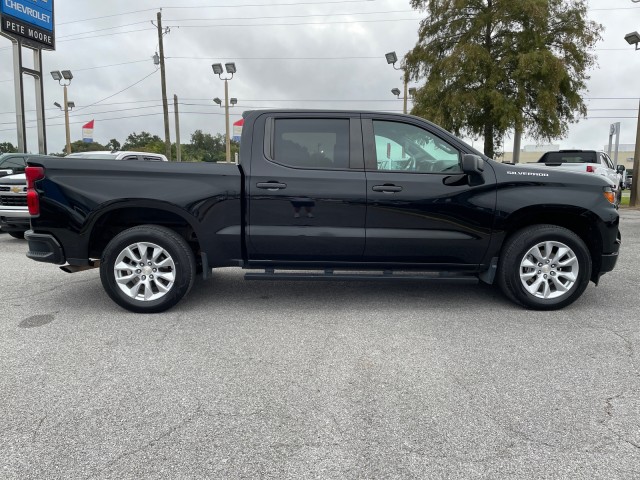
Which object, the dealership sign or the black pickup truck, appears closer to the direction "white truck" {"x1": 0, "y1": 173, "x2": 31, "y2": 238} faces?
the black pickup truck

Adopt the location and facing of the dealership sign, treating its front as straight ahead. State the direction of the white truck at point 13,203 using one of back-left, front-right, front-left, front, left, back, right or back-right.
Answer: front-right

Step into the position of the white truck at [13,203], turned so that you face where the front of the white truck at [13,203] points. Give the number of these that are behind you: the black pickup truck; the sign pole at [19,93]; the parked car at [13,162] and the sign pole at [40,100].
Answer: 3

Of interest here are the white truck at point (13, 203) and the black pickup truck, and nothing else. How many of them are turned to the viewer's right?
1

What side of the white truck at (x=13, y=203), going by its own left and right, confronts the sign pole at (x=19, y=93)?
back

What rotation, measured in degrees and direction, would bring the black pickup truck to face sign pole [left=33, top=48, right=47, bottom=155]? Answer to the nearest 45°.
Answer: approximately 135° to its left

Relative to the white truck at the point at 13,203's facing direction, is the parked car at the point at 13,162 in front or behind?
behind

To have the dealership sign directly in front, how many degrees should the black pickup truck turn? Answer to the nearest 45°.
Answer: approximately 135° to its left

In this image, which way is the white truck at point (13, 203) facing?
toward the camera

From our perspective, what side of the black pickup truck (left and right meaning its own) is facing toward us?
right

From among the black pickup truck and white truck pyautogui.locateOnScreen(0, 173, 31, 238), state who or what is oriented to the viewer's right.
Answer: the black pickup truck

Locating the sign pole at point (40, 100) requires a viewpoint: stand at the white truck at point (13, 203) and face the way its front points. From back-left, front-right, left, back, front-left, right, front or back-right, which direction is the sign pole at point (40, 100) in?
back

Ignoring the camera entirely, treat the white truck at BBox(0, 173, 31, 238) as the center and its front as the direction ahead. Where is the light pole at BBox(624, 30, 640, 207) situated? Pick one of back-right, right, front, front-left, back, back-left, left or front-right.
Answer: left

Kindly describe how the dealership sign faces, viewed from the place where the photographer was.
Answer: facing the viewer and to the right of the viewer

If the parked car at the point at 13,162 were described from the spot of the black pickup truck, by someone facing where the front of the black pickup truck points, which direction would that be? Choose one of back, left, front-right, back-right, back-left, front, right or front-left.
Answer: back-left
